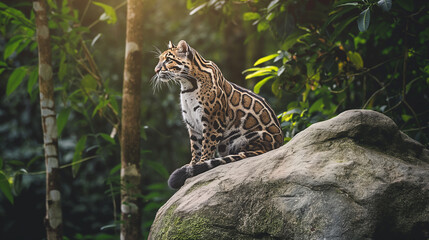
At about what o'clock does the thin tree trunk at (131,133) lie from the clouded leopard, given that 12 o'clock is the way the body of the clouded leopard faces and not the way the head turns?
The thin tree trunk is roughly at 1 o'clock from the clouded leopard.

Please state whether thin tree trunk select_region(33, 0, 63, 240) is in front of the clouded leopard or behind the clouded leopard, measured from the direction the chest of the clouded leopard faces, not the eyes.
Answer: in front

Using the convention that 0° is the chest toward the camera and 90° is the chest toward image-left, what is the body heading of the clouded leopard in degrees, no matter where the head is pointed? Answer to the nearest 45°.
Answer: approximately 90°
